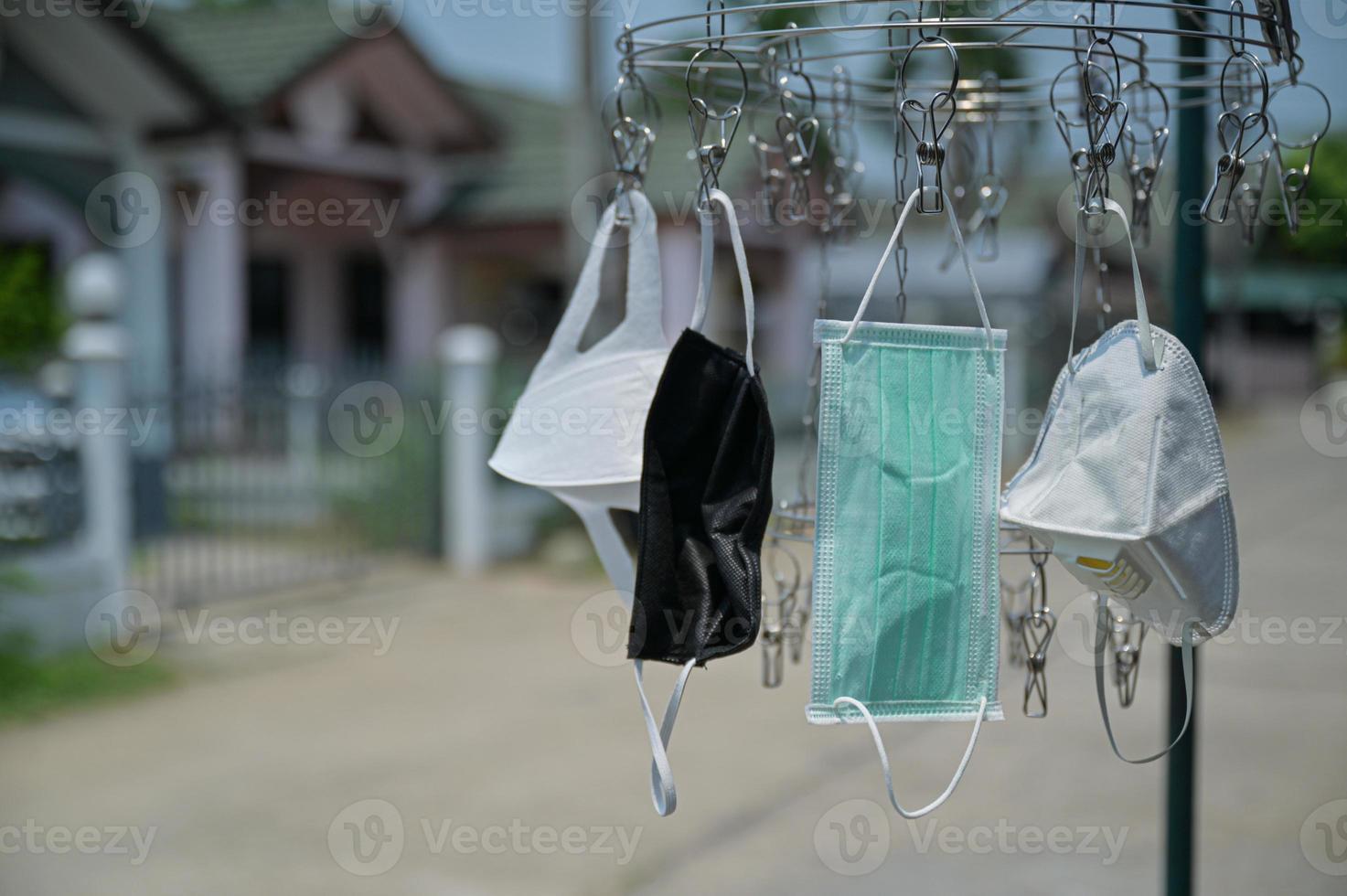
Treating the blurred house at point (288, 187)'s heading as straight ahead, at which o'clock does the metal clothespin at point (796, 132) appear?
The metal clothespin is roughly at 1 o'clock from the blurred house.

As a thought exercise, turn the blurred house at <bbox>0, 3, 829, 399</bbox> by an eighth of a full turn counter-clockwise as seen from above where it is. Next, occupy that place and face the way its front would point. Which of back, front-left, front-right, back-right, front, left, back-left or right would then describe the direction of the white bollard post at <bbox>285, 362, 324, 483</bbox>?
right

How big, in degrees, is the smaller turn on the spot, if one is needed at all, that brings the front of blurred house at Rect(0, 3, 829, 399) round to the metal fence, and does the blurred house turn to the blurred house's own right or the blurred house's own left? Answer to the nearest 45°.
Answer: approximately 45° to the blurred house's own right

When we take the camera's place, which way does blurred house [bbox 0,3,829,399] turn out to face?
facing the viewer and to the right of the viewer

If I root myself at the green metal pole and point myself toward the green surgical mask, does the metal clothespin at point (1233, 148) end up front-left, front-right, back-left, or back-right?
front-left

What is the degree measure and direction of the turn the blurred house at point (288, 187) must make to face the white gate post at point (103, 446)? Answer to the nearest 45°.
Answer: approximately 45° to its right

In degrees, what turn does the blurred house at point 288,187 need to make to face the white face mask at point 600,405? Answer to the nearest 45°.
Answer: approximately 45° to its right

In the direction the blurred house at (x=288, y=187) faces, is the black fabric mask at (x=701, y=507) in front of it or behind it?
in front
